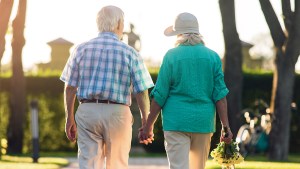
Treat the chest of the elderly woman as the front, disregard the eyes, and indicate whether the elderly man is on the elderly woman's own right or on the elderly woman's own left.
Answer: on the elderly woman's own left

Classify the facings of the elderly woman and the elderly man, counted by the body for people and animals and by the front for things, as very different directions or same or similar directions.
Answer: same or similar directions

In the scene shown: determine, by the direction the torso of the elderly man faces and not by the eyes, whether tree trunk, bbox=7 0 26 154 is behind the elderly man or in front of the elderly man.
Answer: in front

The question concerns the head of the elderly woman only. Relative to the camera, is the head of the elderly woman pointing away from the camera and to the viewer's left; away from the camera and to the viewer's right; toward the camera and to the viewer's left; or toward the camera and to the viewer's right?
away from the camera and to the viewer's left

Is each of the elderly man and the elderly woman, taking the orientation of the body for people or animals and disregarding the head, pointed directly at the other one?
no

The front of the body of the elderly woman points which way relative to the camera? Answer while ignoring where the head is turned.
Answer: away from the camera

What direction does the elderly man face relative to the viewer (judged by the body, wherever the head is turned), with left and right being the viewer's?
facing away from the viewer

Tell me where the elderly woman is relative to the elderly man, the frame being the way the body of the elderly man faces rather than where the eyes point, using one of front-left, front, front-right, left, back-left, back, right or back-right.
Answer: right

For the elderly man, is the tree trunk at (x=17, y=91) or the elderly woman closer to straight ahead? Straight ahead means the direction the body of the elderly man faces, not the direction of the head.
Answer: the tree trunk

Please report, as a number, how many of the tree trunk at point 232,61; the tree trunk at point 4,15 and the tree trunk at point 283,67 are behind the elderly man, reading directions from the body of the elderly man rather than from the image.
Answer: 0

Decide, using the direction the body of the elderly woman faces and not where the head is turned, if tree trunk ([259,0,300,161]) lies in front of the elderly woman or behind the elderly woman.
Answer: in front

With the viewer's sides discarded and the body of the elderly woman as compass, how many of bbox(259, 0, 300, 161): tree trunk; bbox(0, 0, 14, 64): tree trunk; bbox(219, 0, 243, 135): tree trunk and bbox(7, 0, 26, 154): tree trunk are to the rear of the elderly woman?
0

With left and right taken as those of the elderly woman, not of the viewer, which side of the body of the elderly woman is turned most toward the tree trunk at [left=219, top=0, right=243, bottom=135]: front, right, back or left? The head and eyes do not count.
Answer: front

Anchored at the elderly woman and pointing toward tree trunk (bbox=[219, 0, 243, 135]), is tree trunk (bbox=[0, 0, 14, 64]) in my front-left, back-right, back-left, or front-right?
front-left

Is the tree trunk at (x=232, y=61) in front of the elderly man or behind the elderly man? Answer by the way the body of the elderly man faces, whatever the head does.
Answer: in front
